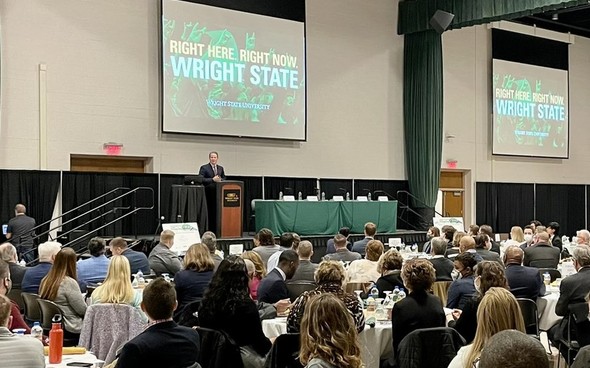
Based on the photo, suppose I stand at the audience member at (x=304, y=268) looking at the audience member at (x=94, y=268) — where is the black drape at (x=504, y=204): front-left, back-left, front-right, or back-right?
back-right

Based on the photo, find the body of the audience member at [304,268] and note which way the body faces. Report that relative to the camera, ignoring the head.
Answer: away from the camera

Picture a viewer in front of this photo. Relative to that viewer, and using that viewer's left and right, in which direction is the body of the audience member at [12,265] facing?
facing away from the viewer and to the right of the viewer

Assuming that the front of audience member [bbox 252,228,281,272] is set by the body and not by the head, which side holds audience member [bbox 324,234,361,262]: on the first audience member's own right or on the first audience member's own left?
on the first audience member's own right

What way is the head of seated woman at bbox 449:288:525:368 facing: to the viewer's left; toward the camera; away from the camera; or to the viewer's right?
away from the camera

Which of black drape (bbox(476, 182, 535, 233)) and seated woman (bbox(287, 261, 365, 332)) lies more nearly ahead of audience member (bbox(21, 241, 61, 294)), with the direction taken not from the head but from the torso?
the black drape

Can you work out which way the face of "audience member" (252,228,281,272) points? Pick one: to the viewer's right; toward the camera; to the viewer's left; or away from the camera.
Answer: away from the camera

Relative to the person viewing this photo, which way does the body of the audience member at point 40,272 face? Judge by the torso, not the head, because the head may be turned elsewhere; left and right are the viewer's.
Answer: facing away from the viewer and to the right of the viewer

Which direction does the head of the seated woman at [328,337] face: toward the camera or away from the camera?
away from the camera

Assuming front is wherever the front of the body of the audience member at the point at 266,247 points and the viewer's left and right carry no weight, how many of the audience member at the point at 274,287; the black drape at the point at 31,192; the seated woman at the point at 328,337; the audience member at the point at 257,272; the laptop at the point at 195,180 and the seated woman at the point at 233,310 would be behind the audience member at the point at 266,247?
4

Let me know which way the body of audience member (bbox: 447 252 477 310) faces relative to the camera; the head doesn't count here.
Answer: to the viewer's left

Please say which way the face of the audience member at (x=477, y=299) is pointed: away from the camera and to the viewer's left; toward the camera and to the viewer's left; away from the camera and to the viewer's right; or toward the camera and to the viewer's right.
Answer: away from the camera and to the viewer's left
